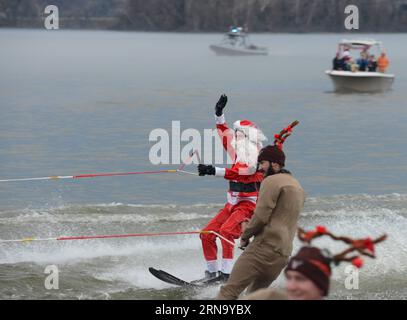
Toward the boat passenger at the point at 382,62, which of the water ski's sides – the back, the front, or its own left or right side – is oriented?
right

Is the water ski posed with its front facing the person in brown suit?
no

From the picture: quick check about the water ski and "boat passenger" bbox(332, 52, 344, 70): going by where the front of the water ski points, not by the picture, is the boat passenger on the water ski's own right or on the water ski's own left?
on the water ski's own right

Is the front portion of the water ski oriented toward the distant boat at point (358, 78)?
no

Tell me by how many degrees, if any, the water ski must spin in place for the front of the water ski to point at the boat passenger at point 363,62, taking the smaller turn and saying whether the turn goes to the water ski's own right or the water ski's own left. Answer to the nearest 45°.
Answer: approximately 90° to the water ski's own right

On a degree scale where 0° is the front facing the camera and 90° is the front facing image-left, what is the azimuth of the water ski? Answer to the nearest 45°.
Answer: approximately 90°

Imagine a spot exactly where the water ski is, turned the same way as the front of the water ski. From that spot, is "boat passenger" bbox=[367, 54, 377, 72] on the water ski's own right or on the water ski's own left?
on the water ski's own right
